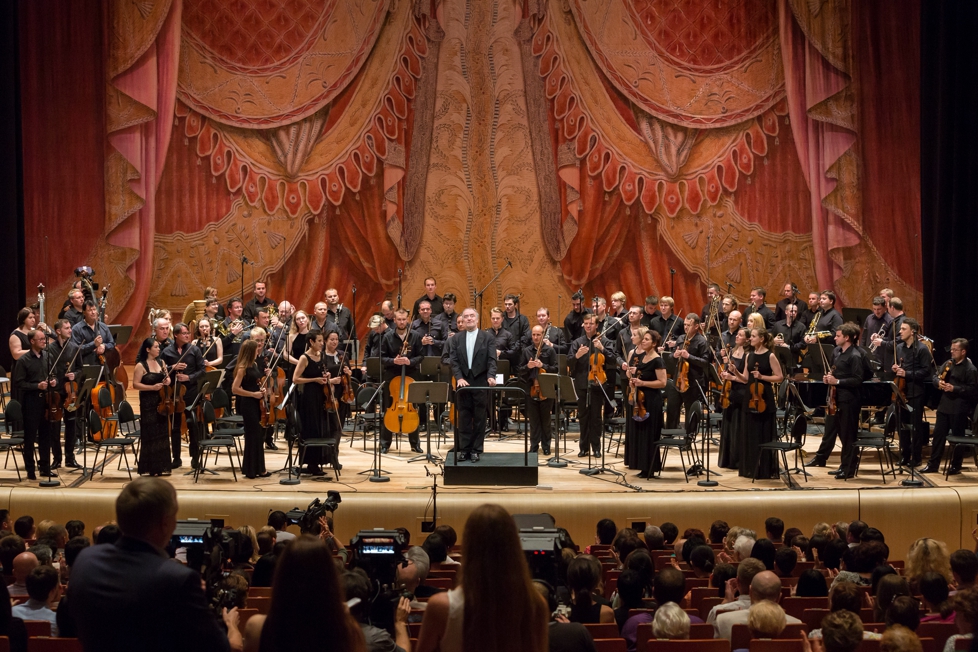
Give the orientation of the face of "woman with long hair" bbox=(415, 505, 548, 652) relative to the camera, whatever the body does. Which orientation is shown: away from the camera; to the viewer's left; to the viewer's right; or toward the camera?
away from the camera

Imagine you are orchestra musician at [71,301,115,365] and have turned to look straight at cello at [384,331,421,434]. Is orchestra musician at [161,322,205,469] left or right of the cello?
right

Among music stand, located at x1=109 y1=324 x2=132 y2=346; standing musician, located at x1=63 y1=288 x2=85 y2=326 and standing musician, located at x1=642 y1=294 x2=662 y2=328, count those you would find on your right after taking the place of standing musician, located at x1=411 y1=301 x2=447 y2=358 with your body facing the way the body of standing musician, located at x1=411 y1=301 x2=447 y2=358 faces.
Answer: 2

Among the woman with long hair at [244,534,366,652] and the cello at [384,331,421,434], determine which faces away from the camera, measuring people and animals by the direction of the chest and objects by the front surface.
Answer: the woman with long hair

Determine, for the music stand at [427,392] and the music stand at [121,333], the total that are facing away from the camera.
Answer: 2

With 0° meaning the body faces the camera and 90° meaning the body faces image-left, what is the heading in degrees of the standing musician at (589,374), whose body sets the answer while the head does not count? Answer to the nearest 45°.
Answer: approximately 0°

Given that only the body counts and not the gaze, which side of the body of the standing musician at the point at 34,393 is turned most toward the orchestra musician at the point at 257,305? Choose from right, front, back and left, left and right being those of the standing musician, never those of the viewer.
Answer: left
